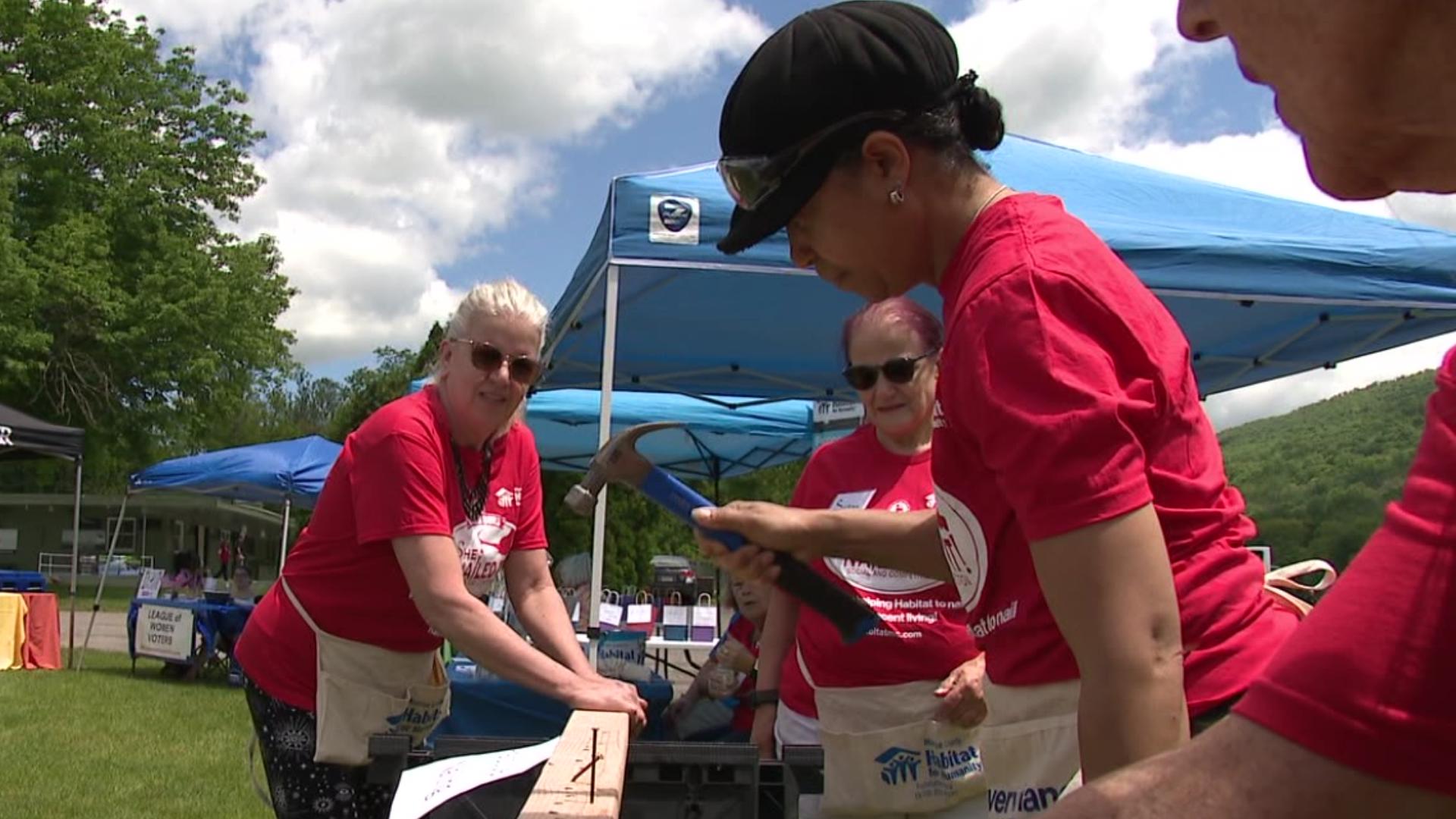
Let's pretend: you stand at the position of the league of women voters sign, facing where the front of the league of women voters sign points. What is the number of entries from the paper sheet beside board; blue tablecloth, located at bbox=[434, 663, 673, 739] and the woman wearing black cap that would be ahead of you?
3

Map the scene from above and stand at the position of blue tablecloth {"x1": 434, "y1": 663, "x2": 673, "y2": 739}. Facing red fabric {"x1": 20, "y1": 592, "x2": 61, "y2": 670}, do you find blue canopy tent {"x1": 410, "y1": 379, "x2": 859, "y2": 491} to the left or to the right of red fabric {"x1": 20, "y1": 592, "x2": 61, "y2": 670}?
right

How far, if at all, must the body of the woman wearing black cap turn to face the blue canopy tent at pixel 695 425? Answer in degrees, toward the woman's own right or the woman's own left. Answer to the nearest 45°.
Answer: approximately 90° to the woman's own right

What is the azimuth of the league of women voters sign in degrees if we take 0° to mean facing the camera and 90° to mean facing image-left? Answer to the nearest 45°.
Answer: approximately 0°

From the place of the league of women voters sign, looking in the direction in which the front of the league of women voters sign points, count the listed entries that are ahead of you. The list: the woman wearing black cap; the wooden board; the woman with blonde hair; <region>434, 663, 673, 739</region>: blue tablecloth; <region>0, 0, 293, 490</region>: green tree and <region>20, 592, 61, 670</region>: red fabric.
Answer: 4

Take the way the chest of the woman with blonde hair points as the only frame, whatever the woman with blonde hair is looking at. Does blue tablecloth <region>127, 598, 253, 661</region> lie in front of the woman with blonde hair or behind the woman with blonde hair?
behind

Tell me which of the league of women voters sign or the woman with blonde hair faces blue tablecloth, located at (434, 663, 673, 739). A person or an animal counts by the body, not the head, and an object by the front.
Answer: the league of women voters sign

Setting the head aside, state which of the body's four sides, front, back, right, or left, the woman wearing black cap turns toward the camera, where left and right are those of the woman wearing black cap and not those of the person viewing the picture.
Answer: left

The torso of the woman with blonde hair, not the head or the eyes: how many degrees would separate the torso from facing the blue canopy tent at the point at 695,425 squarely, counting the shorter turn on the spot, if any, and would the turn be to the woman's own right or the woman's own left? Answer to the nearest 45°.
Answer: approximately 135° to the woman's own left

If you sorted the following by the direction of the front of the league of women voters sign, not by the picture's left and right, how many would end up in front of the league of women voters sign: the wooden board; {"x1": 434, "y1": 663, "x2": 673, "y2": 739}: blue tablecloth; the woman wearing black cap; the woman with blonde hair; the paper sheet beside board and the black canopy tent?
5

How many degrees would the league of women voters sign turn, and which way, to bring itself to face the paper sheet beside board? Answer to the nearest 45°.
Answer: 0° — it already faces it
